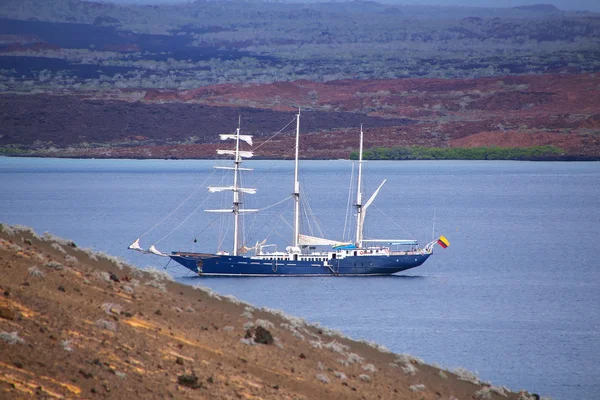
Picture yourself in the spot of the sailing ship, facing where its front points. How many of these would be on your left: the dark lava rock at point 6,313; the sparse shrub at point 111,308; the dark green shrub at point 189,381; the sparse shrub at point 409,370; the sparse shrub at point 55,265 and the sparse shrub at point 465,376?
6

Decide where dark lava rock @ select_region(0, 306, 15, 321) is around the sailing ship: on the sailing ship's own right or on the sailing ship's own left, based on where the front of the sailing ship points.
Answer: on the sailing ship's own left

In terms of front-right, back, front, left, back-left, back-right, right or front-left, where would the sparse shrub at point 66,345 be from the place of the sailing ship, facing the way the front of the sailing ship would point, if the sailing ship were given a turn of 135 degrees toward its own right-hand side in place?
back-right

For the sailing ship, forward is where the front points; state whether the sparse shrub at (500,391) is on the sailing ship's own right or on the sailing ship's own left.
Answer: on the sailing ship's own left

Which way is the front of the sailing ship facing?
to the viewer's left

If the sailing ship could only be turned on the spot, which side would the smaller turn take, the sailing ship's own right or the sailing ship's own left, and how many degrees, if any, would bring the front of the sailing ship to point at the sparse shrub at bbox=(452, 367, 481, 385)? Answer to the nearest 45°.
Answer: approximately 90° to the sailing ship's own left

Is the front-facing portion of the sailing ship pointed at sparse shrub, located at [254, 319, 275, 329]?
no

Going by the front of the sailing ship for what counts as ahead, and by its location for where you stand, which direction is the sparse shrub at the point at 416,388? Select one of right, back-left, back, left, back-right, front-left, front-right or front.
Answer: left

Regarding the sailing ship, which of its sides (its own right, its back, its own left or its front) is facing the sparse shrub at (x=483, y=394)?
left

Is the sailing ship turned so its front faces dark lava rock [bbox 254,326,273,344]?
no

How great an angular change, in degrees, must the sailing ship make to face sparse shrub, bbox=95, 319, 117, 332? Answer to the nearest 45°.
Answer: approximately 90° to its left

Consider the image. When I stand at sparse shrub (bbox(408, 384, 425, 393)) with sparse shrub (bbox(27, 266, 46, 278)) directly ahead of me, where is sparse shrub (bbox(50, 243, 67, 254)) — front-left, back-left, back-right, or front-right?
front-right

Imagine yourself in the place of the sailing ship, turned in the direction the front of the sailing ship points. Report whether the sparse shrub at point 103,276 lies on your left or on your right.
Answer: on your left

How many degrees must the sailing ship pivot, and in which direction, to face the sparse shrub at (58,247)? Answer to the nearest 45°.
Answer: approximately 90° to its left

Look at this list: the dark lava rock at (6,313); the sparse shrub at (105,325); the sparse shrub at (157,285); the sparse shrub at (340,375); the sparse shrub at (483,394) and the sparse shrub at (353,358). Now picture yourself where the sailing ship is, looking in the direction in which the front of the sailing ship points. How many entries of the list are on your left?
6

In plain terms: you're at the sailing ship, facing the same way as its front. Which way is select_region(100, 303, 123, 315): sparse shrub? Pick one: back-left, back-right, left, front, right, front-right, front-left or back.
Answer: left

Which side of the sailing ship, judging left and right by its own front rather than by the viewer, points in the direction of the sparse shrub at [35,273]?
left

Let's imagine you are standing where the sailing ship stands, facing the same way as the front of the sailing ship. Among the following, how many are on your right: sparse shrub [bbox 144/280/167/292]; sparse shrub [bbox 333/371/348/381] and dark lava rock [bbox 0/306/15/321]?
0

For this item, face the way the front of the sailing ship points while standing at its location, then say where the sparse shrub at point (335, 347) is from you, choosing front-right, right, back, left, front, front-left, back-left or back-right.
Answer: left
